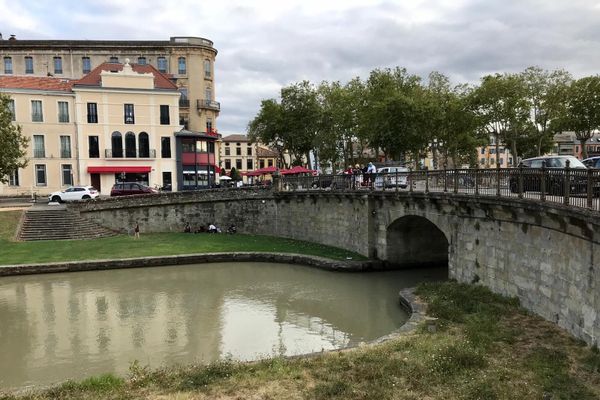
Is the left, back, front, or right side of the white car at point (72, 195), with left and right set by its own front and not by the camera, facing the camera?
left

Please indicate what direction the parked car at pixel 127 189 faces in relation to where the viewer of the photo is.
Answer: facing to the right of the viewer

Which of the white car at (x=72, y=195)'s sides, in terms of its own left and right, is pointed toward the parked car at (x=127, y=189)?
back

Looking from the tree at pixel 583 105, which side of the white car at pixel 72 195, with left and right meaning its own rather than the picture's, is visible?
back

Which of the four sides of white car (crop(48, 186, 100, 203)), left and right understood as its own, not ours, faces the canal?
left

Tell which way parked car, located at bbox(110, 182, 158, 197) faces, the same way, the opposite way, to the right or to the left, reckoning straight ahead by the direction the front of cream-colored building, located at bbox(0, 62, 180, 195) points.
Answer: to the left
